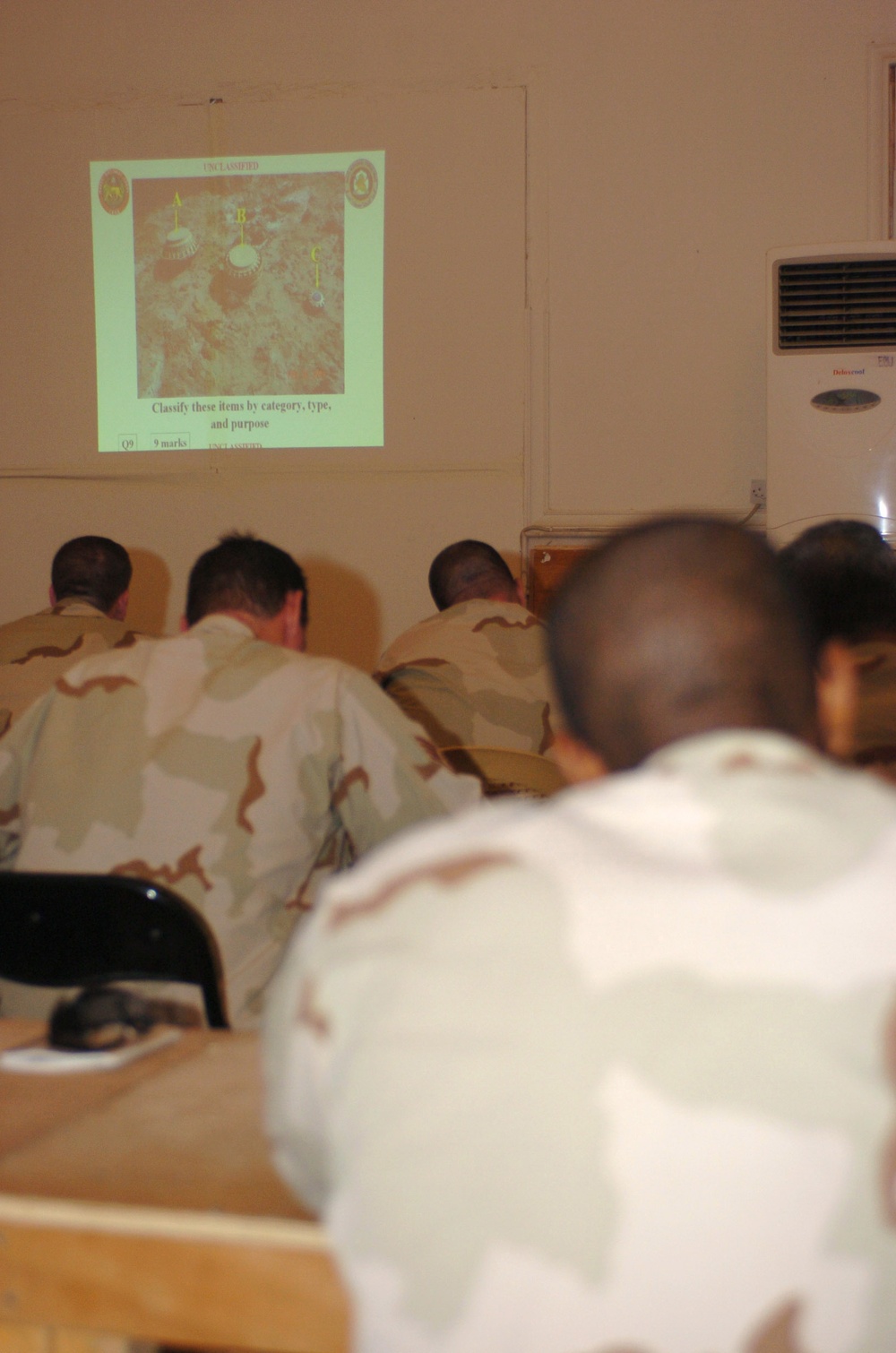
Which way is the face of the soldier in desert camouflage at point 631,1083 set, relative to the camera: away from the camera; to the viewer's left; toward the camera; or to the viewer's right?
away from the camera

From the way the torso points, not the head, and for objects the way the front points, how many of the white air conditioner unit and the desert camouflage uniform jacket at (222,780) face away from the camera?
1

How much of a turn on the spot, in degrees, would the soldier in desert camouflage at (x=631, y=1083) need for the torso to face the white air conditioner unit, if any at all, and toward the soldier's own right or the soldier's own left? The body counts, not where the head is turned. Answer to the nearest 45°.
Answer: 0° — they already face it

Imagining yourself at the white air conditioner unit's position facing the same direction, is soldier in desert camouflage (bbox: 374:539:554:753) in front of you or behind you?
in front

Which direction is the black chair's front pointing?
away from the camera

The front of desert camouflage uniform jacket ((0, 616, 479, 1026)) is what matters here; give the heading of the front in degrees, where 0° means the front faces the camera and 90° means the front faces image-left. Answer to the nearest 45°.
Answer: approximately 180°

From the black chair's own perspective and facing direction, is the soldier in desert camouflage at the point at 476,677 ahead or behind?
ahead

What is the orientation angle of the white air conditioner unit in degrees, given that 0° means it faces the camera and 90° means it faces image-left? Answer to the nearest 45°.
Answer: approximately 0°

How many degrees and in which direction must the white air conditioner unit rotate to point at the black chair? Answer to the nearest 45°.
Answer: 0° — it already faces it

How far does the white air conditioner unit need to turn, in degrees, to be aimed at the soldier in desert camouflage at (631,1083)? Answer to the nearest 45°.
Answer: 0° — it already faces them

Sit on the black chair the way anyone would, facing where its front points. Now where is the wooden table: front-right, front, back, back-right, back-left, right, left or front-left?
back

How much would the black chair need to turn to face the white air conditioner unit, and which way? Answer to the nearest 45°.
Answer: approximately 45° to its right

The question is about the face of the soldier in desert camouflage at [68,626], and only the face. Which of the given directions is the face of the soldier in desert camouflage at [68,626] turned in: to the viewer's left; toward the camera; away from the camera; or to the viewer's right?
away from the camera

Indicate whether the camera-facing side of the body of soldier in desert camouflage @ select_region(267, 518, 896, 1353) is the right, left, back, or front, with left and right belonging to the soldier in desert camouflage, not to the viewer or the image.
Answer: back

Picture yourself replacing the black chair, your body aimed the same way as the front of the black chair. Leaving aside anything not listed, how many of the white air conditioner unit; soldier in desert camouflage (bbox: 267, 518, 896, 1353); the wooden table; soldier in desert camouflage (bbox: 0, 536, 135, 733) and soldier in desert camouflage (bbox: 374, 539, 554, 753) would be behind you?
2

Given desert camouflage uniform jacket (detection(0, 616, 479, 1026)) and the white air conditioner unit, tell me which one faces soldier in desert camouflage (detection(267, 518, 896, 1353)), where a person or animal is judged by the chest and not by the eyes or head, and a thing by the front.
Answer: the white air conditioner unit
